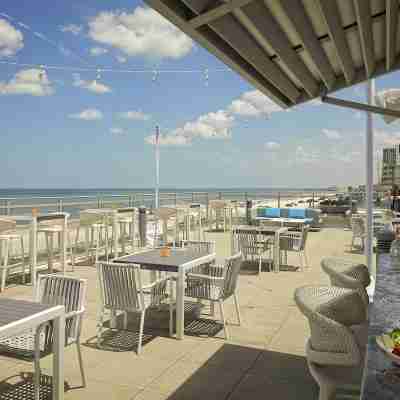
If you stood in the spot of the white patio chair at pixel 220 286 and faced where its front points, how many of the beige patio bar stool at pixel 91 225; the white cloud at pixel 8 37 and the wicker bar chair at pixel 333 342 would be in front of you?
2

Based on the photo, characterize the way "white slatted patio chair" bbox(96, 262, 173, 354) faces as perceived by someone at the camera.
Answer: facing away from the viewer and to the right of the viewer

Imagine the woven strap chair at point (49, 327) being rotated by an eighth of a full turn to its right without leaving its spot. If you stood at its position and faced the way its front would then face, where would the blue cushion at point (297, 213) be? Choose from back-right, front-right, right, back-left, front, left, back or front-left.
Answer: back-right

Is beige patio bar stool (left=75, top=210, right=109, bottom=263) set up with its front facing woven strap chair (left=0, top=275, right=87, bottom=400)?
no

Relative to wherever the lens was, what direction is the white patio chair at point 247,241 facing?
facing away from the viewer and to the right of the viewer

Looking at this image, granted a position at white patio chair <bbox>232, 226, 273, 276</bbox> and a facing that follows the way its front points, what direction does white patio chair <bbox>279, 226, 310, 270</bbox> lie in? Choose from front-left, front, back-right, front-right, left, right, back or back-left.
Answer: front-right

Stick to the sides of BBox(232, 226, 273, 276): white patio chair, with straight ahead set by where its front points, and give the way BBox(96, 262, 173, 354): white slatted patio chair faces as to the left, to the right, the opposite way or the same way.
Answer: the same way

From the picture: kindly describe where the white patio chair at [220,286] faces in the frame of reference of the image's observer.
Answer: facing away from the viewer and to the left of the viewer

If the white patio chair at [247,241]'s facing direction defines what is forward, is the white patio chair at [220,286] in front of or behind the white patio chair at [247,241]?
behind

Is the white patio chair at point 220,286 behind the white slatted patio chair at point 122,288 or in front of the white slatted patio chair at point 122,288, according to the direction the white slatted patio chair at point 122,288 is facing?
in front

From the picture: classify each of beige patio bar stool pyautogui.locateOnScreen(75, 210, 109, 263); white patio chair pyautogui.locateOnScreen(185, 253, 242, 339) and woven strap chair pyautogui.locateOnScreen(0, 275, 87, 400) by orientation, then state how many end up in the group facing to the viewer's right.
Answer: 0

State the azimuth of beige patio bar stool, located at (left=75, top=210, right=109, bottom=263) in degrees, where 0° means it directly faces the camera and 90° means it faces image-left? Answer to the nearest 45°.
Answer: approximately 135°

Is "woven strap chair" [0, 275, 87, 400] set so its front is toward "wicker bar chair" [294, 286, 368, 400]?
no

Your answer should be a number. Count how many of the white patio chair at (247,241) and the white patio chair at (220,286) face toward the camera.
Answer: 0
